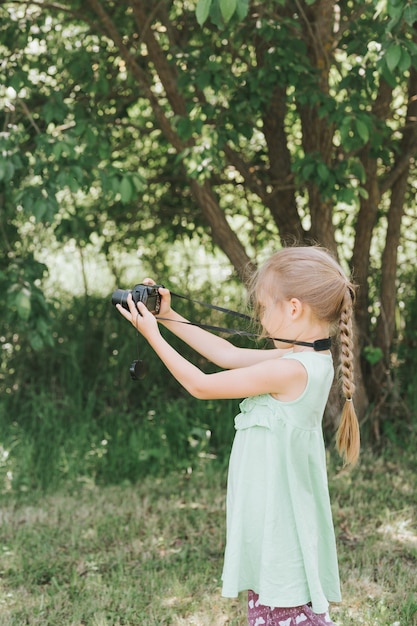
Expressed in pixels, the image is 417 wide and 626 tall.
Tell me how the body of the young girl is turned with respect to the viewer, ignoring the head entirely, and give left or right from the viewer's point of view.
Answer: facing to the left of the viewer

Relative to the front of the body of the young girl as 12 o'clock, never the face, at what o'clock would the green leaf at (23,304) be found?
The green leaf is roughly at 2 o'clock from the young girl.

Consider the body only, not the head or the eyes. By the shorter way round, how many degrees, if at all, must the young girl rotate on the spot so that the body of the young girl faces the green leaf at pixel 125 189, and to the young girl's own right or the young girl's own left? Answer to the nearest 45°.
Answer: approximately 45° to the young girl's own right

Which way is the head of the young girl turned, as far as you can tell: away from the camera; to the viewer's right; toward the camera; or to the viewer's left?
to the viewer's left

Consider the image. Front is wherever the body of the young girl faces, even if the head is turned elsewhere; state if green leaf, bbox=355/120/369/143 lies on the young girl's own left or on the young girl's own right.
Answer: on the young girl's own right
